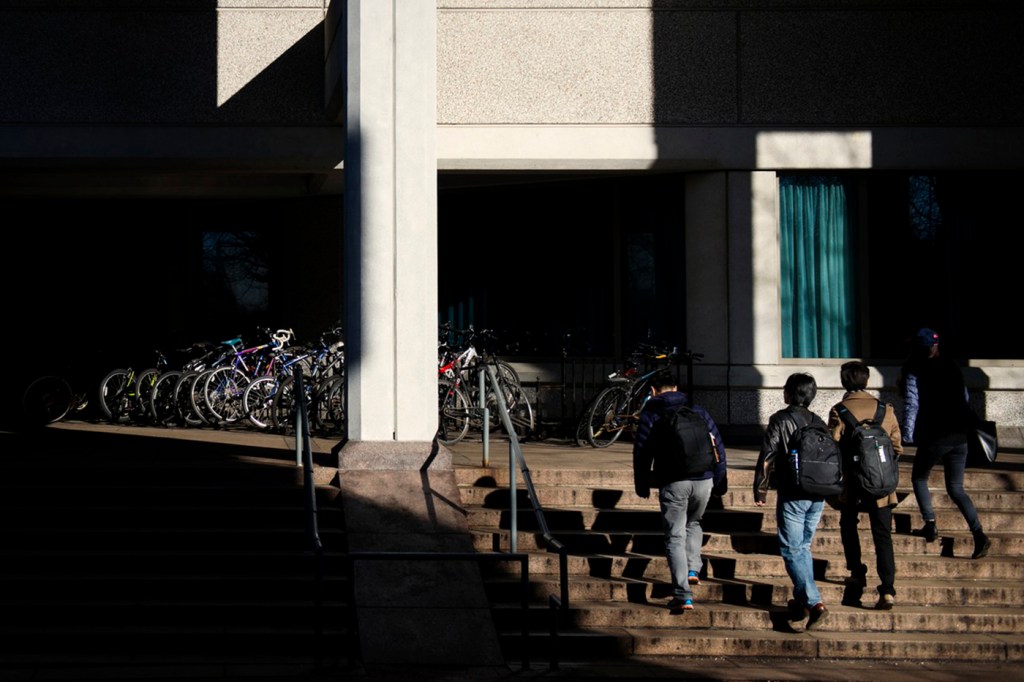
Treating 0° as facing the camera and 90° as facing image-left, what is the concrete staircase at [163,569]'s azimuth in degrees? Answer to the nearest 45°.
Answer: approximately 0°

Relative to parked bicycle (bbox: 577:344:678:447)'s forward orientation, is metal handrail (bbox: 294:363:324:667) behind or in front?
behind

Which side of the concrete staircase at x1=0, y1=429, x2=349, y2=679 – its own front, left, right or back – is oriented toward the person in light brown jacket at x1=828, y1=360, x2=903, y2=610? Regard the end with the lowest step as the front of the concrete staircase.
left

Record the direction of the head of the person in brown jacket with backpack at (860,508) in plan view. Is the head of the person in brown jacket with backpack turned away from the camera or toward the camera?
away from the camera

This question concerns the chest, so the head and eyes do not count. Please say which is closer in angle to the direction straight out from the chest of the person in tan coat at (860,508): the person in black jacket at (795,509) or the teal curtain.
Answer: the teal curtain

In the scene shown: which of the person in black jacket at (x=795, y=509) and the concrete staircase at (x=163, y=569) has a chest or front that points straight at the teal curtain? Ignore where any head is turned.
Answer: the person in black jacket

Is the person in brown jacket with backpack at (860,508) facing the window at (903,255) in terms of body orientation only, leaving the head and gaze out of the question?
yes

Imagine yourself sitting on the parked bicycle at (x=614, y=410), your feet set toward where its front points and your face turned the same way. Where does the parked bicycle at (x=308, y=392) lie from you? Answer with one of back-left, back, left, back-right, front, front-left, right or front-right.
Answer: back-left

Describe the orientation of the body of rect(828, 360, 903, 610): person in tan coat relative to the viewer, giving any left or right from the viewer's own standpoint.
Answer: facing away from the viewer

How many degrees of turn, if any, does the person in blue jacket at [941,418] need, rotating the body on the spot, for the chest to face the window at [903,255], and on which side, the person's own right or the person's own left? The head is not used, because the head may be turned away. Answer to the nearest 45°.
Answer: approximately 45° to the person's own right

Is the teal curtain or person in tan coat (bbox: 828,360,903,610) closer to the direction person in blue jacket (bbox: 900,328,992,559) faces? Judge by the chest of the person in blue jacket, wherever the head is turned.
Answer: the teal curtain

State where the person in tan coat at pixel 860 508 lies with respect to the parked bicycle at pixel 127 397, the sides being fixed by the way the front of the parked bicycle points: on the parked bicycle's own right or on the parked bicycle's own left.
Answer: on the parked bicycle's own right
